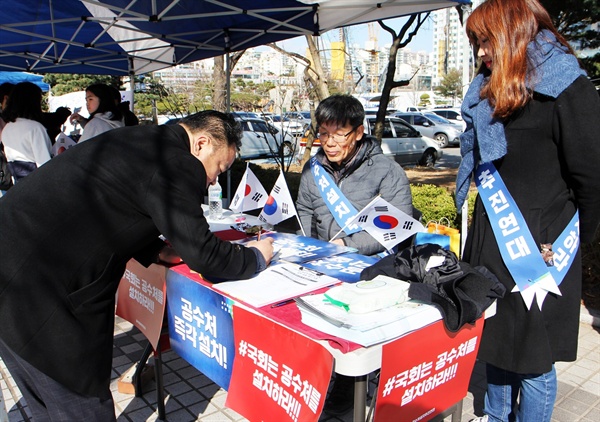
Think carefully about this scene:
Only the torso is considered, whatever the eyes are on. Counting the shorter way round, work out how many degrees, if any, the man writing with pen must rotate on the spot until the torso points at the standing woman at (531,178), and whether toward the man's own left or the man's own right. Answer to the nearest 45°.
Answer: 0° — they already face them

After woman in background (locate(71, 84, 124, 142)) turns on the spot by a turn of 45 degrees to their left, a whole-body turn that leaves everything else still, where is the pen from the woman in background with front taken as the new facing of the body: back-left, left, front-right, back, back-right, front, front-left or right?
front-left

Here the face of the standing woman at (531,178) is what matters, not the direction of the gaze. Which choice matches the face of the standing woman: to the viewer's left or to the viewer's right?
to the viewer's left

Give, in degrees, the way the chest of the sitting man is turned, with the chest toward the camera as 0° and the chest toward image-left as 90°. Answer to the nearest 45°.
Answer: approximately 45°

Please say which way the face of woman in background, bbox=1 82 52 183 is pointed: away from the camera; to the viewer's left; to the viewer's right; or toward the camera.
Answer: away from the camera

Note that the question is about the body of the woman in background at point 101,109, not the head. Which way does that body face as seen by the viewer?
to the viewer's left

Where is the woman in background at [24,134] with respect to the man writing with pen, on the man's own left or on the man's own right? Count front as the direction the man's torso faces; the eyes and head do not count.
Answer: on the man's own left

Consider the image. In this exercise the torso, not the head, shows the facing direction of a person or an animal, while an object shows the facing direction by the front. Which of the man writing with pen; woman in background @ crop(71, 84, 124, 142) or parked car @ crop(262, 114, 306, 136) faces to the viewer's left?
the woman in background

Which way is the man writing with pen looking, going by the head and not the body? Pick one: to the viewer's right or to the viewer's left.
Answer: to the viewer's right

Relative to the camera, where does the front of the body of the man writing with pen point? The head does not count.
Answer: to the viewer's right

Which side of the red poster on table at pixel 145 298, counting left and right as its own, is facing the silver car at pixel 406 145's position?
back

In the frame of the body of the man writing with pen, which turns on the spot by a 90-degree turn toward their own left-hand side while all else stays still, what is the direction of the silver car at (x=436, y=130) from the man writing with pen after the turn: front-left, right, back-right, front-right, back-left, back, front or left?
front-right

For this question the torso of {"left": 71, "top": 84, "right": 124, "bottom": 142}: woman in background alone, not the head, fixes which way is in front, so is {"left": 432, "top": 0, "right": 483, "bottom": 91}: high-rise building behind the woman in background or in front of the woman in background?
behind

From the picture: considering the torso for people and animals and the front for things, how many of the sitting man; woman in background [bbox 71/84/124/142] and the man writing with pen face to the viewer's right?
1

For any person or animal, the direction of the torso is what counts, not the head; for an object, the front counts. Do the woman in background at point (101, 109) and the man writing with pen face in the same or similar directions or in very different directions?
very different directions

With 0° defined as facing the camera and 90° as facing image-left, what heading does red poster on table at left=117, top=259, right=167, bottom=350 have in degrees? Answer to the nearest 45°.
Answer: approximately 45°

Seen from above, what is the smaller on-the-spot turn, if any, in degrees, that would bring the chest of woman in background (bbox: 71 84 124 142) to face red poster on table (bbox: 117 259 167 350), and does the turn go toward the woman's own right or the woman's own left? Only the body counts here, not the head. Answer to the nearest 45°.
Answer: approximately 90° to the woman's own left

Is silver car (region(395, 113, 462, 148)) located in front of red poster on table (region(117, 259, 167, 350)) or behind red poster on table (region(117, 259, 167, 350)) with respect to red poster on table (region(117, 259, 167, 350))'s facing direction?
behind
